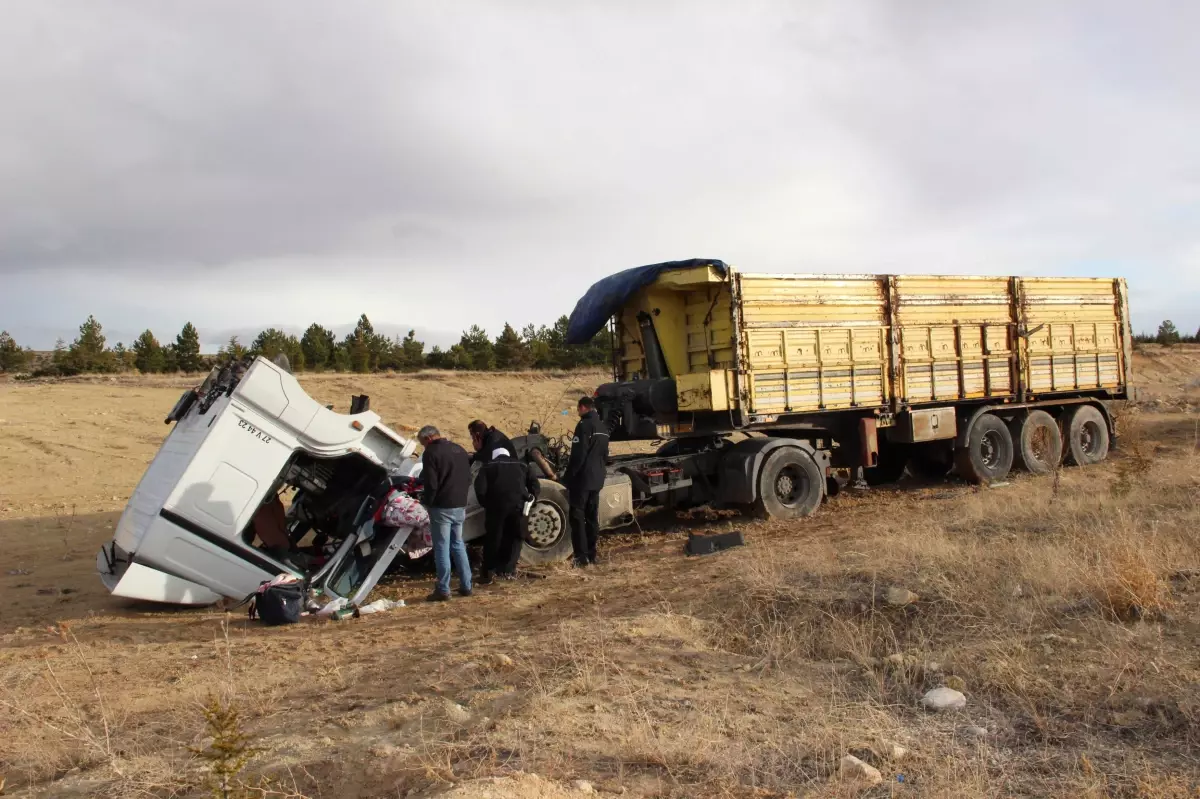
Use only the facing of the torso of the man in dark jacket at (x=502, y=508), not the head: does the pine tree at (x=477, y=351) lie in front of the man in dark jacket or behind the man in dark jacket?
in front

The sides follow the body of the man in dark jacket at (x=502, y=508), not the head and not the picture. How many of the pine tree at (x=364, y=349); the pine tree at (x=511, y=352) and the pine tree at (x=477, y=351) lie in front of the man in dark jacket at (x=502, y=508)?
3

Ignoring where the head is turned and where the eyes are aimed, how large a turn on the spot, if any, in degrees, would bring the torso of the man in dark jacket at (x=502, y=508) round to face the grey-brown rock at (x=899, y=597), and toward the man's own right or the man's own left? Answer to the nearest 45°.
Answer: approximately 135° to the man's own right

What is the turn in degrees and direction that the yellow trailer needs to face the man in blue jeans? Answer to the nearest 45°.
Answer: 0° — it already faces them

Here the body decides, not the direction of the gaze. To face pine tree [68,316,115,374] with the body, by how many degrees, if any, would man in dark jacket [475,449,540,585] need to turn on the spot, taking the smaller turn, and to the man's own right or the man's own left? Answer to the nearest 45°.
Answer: approximately 45° to the man's own left

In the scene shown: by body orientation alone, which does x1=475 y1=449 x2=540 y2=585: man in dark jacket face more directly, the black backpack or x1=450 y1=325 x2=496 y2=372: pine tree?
the pine tree

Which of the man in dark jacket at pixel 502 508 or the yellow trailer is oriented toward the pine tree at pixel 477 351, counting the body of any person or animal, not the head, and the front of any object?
the man in dark jacket

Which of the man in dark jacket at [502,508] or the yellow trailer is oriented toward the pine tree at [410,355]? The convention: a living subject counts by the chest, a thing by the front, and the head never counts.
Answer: the man in dark jacket

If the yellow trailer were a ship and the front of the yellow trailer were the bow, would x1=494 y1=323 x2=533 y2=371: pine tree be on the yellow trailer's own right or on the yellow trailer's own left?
on the yellow trailer's own right

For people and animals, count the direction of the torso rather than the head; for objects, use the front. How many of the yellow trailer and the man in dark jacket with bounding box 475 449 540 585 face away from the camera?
1

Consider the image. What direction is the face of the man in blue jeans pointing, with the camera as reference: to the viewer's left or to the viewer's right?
to the viewer's left

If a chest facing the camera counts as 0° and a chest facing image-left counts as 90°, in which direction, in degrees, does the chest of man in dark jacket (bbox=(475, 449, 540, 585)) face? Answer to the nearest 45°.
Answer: approximately 180°

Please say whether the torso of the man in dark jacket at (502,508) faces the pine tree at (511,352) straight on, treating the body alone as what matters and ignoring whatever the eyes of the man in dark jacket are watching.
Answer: yes

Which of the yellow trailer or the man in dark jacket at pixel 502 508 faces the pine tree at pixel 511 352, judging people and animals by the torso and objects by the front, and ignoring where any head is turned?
the man in dark jacket

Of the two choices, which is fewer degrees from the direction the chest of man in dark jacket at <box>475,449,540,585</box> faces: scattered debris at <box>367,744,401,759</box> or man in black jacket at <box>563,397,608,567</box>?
the man in black jacket

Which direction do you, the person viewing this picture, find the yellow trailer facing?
facing the viewer and to the left of the viewer

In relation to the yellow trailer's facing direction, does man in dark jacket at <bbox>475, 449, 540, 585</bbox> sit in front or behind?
in front

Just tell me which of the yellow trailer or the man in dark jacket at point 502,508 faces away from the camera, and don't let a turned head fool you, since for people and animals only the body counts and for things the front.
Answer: the man in dark jacket
